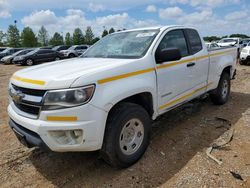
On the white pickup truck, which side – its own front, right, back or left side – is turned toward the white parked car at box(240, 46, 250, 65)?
back

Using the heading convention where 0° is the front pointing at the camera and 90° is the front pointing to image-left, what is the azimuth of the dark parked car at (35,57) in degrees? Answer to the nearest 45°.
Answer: approximately 45°

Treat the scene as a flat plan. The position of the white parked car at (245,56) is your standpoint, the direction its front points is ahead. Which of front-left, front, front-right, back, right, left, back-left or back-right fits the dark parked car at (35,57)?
front-right

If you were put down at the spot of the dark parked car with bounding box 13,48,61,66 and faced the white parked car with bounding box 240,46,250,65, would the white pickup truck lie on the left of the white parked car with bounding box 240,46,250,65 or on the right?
right

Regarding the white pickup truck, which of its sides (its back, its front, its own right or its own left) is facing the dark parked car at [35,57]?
right

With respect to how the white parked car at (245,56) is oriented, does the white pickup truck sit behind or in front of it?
in front

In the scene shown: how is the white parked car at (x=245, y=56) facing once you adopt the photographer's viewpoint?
facing the viewer and to the left of the viewer

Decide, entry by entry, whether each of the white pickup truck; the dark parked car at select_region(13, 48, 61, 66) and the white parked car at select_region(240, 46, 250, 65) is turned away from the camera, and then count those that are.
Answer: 0

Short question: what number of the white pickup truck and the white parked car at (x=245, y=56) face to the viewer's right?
0

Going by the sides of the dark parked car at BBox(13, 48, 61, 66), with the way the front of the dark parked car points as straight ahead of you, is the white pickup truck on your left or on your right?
on your left

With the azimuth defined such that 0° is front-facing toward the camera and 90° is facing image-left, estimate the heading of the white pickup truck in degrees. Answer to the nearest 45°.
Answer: approximately 45°

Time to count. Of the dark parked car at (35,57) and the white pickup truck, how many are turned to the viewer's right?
0

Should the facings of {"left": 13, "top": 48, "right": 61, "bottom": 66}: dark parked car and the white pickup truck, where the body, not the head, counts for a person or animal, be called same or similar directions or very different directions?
same or similar directions
